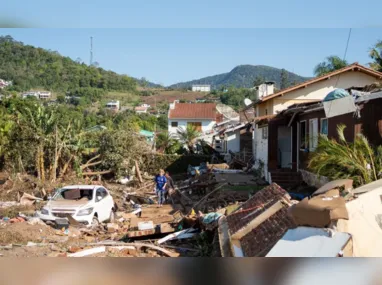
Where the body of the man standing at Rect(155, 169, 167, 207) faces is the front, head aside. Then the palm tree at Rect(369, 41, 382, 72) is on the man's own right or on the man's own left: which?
on the man's own left

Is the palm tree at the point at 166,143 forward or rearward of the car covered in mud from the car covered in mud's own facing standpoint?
rearward

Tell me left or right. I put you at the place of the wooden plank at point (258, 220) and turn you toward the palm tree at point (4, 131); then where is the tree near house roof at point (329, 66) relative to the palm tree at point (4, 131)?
right

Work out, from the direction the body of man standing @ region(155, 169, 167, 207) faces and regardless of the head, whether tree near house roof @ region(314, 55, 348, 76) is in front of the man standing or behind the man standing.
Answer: behind

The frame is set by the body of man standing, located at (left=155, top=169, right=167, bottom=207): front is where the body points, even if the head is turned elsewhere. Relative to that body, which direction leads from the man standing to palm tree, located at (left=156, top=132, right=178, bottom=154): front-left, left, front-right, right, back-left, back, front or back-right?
back

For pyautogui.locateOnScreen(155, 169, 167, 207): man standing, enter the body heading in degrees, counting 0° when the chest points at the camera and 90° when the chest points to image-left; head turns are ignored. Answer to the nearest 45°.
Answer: approximately 0°

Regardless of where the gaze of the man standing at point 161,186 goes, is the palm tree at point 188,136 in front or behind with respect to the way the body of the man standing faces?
behind

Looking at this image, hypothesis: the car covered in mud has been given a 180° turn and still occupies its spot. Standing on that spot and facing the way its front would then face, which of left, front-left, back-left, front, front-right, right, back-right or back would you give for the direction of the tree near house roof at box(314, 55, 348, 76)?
front

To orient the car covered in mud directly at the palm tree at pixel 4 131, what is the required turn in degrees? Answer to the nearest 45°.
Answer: approximately 135° to its right

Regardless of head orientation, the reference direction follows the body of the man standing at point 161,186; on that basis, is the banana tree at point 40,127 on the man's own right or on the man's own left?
on the man's own right

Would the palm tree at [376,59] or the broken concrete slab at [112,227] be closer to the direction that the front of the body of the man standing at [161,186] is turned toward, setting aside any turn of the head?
the broken concrete slab

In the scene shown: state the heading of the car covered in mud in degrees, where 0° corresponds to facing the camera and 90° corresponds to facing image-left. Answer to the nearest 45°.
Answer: approximately 45°
